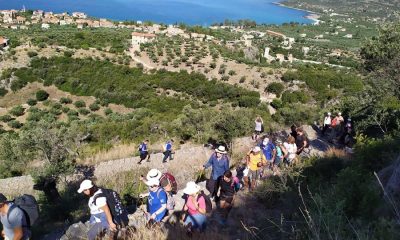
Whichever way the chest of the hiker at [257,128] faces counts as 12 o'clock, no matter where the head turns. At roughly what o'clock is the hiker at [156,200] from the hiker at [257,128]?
the hiker at [156,200] is roughly at 11 o'clock from the hiker at [257,128].

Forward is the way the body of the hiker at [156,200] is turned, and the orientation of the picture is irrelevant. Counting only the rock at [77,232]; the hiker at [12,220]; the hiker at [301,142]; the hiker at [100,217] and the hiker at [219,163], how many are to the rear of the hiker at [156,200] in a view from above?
2

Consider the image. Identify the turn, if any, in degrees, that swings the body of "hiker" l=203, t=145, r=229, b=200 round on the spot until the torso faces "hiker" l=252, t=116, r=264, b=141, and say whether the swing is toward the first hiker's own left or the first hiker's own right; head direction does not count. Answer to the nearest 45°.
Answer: approximately 135° to the first hiker's own right

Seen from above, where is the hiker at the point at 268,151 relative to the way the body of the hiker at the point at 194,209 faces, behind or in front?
behind

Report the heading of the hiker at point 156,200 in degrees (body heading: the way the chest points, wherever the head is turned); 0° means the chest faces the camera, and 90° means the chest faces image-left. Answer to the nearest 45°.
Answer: approximately 45°

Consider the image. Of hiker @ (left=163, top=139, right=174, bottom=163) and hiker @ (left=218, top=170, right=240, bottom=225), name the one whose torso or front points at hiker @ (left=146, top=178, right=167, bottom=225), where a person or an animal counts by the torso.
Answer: hiker @ (left=218, top=170, right=240, bottom=225)
